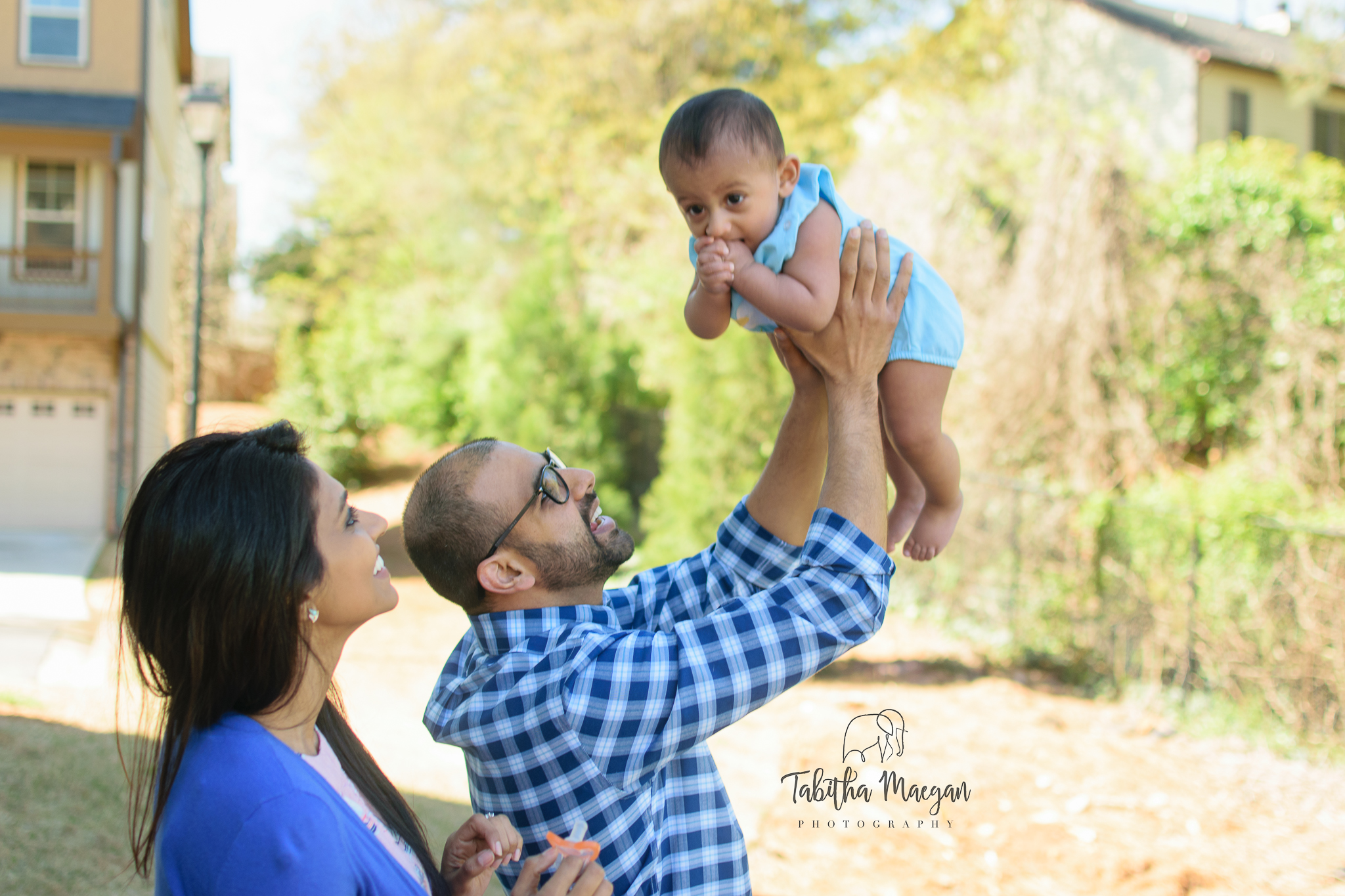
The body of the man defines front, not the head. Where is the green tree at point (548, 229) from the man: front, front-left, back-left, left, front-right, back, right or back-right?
left

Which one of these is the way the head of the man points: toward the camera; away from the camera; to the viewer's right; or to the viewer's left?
to the viewer's right

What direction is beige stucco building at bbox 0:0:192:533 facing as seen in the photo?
toward the camera

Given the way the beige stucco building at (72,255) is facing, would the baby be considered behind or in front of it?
in front

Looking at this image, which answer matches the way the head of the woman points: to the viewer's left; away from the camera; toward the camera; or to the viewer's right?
to the viewer's right

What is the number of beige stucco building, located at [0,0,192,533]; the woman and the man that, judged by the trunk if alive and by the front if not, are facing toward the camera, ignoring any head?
1

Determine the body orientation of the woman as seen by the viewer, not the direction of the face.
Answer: to the viewer's right

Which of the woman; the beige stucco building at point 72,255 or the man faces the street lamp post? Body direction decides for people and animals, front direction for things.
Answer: the beige stucco building

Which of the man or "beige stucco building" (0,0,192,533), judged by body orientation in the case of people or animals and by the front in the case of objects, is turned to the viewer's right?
the man

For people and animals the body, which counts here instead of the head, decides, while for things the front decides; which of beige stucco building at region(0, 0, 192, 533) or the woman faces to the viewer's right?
the woman

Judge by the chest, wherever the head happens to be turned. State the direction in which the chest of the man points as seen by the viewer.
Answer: to the viewer's right
